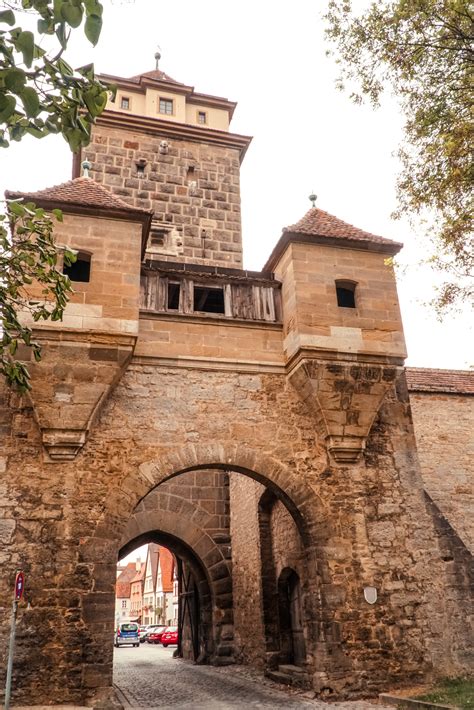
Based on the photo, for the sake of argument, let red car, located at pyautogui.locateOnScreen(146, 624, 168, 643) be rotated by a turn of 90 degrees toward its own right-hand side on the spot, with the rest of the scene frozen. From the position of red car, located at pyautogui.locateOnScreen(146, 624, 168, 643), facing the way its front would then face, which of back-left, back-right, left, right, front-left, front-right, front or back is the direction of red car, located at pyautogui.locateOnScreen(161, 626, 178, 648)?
back-left

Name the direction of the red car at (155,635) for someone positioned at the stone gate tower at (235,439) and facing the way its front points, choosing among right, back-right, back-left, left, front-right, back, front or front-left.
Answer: back

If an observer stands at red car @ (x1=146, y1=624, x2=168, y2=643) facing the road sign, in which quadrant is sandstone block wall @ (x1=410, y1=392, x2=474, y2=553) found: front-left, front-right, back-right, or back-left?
front-left

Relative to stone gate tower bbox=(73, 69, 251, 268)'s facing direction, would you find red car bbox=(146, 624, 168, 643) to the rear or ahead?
to the rear

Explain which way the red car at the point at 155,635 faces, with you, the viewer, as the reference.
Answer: facing the viewer and to the left of the viewer

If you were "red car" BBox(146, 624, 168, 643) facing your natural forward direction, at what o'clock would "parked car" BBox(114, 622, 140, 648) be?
The parked car is roughly at 12 o'clock from the red car.

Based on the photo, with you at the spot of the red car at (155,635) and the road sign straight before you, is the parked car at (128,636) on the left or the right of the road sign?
right

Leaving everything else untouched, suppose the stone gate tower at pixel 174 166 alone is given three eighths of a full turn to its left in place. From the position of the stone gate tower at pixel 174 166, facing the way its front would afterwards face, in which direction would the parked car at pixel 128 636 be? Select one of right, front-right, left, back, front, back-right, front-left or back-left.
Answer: front-left

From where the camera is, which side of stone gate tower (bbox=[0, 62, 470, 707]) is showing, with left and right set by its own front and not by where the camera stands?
front

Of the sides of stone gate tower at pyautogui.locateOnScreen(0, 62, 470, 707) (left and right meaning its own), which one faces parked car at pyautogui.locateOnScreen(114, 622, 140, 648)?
back
